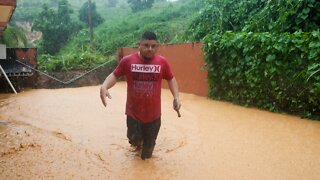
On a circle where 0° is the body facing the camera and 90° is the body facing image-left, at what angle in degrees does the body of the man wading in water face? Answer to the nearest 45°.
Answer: approximately 0°

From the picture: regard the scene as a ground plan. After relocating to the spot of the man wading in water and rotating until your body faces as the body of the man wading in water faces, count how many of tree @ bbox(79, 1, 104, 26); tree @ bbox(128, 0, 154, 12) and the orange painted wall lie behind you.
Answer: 3

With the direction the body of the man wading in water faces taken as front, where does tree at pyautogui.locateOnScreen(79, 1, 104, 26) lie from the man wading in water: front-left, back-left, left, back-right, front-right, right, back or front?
back

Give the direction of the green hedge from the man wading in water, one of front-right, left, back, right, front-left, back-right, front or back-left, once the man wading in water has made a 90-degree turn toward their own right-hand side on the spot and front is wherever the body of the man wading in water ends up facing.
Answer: back-right

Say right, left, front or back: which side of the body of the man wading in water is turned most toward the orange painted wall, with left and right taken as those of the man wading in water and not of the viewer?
back

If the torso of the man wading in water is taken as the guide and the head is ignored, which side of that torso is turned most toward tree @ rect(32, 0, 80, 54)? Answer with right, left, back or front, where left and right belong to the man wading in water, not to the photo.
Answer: back

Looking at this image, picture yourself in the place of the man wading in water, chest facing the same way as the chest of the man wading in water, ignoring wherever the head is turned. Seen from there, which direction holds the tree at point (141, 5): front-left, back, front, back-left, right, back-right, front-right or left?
back
